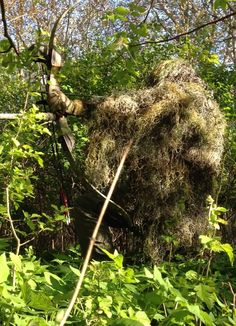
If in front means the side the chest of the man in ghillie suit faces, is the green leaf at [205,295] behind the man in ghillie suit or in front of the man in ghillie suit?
behind

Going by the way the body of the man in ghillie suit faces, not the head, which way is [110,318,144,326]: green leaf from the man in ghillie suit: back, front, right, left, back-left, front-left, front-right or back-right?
back-left

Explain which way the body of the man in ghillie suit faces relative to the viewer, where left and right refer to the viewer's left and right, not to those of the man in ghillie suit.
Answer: facing away from the viewer and to the left of the viewer

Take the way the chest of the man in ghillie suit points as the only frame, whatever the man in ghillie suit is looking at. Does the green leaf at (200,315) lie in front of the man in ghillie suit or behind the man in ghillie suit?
behind
